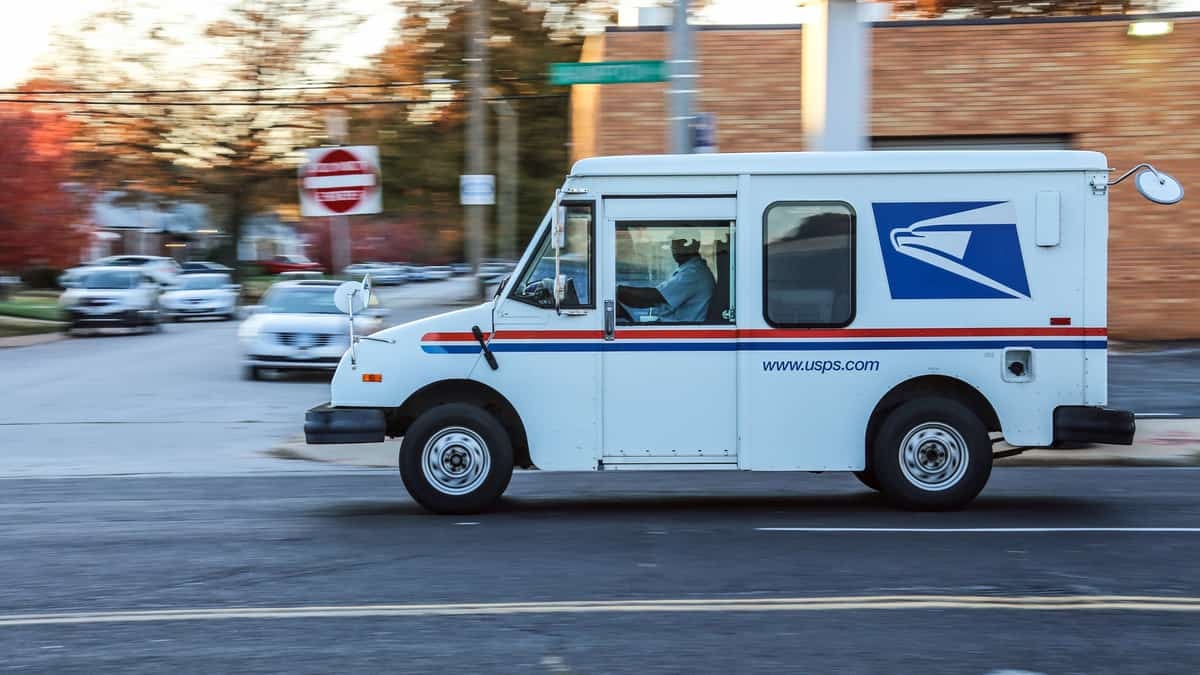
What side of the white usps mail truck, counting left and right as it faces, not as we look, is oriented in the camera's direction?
left

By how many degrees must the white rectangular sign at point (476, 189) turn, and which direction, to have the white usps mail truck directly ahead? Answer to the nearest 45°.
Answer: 0° — it already faces it

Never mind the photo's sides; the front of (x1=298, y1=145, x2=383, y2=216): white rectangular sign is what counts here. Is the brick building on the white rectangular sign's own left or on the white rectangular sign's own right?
on the white rectangular sign's own left

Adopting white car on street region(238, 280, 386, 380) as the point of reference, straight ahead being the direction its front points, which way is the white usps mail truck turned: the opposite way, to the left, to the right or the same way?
to the right

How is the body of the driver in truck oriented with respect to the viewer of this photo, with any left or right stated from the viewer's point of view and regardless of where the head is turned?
facing to the left of the viewer

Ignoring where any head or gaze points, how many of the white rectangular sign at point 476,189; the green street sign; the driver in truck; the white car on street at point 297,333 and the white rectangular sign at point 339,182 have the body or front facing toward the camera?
4

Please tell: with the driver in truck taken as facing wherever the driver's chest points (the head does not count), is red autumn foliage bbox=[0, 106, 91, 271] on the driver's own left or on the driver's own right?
on the driver's own right

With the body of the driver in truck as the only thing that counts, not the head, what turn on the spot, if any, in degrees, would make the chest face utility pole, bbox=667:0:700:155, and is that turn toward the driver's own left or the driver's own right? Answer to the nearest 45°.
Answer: approximately 90° to the driver's own right

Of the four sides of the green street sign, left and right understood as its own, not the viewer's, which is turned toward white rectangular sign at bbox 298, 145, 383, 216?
right

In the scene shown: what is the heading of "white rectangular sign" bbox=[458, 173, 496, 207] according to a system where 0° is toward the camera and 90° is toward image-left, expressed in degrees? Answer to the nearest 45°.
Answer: approximately 0°

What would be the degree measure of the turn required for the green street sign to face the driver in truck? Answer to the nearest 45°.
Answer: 0° — it already faces them

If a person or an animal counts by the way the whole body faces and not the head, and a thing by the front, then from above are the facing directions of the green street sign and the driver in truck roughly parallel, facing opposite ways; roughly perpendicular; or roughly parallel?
roughly perpendicular
